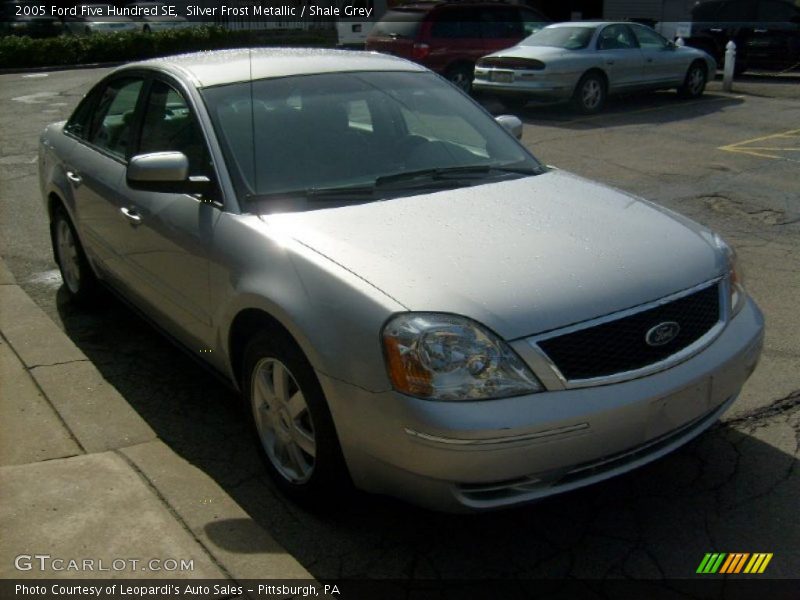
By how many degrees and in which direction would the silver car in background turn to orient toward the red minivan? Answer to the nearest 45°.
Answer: approximately 90° to its left

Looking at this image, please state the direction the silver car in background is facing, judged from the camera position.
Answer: facing away from the viewer and to the right of the viewer

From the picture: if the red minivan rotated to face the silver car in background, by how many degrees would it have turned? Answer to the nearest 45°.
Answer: approximately 90° to its right

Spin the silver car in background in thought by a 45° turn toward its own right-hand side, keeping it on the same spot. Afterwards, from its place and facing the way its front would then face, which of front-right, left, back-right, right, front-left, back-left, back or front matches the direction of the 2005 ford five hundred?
right

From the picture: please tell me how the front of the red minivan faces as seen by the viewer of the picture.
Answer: facing away from the viewer and to the right of the viewer

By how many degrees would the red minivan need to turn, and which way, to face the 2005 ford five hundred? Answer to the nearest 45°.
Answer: approximately 135° to its right
